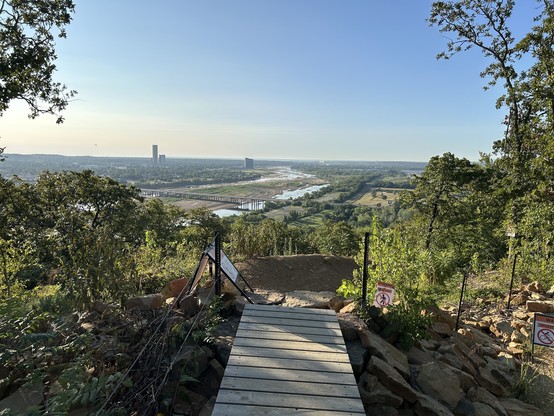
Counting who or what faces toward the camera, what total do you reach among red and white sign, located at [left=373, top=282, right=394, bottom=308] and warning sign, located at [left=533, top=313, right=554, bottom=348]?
2

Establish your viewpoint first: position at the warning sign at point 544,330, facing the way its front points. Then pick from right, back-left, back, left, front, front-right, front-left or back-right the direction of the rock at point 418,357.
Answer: front-right

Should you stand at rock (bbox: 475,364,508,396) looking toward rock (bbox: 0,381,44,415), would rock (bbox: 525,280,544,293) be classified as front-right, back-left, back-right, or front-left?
back-right

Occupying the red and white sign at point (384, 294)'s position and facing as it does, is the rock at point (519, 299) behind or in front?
behind

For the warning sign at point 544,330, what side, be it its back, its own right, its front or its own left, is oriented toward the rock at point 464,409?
front

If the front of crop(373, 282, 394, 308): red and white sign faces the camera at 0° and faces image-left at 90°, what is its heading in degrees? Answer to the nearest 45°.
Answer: approximately 0°

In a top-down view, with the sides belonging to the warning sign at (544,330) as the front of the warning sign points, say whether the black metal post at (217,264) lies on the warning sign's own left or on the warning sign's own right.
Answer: on the warning sign's own right

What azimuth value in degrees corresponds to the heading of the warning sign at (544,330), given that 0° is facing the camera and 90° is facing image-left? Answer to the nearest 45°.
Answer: approximately 0°

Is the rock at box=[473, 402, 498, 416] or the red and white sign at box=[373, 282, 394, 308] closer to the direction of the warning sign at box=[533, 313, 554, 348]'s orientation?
the rock
